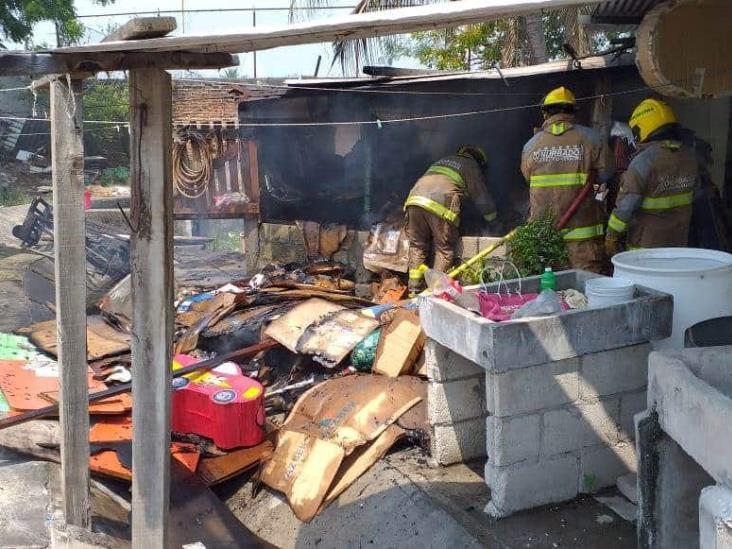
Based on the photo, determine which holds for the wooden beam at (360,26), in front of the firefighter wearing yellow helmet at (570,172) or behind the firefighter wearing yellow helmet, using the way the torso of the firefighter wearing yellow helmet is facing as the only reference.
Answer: behind

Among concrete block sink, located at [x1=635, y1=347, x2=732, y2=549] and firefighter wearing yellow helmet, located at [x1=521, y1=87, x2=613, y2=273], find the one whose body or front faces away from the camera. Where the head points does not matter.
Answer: the firefighter wearing yellow helmet

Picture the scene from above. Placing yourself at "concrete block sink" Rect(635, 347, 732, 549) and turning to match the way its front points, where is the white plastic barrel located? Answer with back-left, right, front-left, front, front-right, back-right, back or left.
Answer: back-right

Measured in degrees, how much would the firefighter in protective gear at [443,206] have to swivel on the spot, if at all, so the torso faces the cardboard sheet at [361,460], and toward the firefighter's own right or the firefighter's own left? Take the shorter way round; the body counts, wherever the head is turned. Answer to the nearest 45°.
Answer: approximately 135° to the firefighter's own right

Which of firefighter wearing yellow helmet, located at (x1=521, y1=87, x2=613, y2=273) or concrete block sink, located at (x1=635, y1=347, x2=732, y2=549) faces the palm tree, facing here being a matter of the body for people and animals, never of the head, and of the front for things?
the firefighter wearing yellow helmet

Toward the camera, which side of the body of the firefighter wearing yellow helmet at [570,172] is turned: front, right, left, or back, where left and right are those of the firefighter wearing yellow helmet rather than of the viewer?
back

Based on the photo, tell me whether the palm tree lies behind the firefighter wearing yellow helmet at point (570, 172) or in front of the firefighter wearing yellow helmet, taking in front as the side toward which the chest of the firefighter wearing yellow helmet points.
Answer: in front

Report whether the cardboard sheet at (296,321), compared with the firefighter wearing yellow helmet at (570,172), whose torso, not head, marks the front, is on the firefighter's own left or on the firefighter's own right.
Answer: on the firefighter's own left

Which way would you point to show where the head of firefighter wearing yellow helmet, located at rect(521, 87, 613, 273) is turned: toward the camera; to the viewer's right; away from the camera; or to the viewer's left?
away from the camera

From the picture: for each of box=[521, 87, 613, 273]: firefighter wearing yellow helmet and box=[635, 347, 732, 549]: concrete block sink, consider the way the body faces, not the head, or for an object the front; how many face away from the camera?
1

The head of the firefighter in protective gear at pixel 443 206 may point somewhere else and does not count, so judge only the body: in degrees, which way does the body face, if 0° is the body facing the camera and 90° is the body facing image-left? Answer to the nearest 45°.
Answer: approximately 225°
